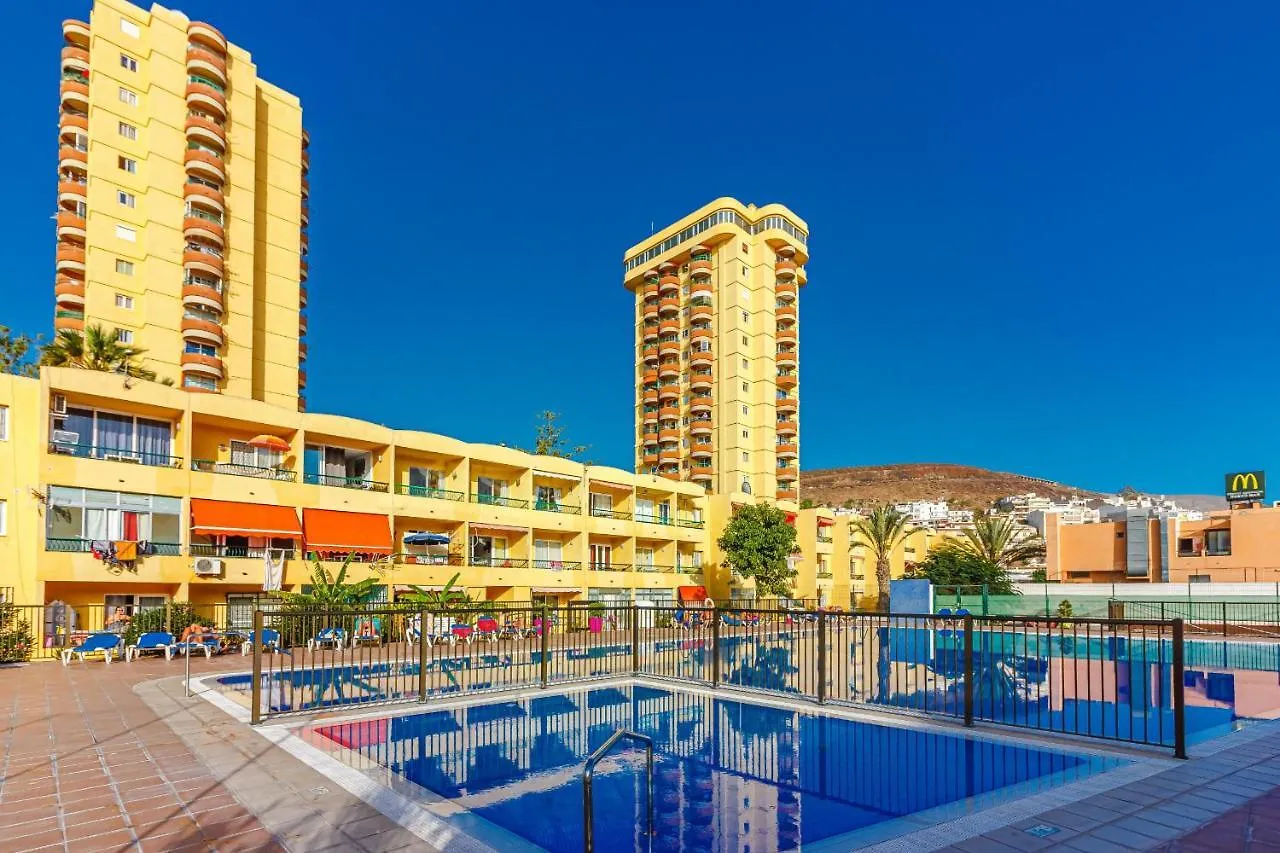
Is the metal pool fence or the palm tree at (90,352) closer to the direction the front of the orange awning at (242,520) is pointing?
the metal pool fence

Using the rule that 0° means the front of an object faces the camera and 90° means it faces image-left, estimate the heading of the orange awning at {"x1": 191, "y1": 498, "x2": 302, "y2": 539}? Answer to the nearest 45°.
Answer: approximately 315°

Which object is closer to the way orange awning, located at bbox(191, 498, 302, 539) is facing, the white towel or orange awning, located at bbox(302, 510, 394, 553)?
the white towel

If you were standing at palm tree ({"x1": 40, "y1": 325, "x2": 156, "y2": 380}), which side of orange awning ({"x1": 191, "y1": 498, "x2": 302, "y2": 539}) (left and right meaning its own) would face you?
back

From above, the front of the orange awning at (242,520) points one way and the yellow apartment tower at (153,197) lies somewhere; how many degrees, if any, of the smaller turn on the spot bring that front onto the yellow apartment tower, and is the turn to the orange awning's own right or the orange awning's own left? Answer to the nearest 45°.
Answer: approximately 135° to the orange awning's own left

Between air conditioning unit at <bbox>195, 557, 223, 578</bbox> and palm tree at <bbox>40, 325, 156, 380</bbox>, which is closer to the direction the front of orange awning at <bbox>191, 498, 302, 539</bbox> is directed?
the air conditioning unit

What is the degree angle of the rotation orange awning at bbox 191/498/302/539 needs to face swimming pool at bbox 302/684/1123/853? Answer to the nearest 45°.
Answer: approximately 45° to its right
